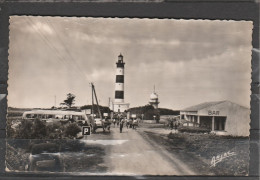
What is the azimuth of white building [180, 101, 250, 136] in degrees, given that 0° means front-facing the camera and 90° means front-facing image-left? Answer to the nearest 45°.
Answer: approximately 45°

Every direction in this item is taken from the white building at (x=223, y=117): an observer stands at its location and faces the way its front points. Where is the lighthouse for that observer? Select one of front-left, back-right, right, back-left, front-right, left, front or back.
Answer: front-right

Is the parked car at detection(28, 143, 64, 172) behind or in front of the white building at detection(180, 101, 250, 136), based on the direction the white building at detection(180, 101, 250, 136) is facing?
in front

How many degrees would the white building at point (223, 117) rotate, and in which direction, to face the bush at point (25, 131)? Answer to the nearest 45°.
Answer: approximately 45° to its right
